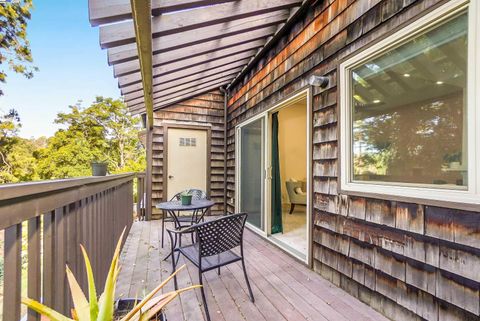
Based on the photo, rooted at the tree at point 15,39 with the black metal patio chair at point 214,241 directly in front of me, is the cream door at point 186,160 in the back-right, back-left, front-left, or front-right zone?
front-left

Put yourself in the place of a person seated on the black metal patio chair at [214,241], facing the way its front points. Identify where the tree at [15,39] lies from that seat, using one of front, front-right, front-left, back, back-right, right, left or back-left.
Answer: front

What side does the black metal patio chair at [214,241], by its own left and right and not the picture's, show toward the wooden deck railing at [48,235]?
left

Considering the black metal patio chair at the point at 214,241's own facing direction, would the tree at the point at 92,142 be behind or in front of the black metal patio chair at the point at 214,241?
in front

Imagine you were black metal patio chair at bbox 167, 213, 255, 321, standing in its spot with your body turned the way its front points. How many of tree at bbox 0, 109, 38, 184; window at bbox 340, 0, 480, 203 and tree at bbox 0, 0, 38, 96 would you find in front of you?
2

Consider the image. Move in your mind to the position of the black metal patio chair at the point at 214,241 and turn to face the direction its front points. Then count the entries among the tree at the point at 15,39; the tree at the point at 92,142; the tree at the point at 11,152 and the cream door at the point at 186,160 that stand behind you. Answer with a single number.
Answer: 0

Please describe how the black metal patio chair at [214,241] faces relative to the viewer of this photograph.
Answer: facing away from the viewer and to the left of the viewer

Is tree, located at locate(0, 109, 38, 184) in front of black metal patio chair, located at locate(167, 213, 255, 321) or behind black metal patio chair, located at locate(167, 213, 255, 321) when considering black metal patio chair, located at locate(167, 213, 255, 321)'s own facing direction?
in front

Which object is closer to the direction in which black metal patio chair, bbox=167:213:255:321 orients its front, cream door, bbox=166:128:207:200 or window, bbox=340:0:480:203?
the cream door

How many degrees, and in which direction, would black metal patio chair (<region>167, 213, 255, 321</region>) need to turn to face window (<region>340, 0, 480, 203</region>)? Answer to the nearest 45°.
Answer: approximately 135° to its right

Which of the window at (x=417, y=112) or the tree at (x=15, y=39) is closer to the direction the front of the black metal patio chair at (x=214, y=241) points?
the tree

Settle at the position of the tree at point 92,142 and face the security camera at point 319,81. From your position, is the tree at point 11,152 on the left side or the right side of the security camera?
right

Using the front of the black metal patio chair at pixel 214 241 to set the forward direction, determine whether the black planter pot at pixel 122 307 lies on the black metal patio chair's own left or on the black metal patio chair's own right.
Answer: on the black metal patio chair's own left

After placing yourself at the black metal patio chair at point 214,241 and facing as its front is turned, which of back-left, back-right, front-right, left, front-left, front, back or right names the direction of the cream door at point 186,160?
front-right

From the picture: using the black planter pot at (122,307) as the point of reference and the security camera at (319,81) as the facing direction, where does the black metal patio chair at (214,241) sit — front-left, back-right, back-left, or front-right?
front-left
